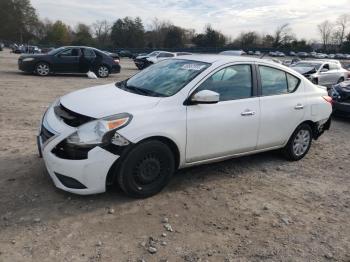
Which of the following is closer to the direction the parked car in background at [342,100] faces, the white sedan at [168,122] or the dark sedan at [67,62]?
the white sedan

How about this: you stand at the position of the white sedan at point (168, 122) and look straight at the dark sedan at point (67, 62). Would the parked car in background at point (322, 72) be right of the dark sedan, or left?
right

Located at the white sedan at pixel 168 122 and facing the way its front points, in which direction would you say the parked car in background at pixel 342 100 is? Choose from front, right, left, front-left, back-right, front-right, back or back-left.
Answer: back

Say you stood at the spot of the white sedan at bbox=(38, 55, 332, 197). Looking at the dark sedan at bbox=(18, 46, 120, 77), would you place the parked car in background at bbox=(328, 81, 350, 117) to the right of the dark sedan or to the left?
right

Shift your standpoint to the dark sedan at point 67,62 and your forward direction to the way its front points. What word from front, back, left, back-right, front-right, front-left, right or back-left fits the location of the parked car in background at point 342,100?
back-left

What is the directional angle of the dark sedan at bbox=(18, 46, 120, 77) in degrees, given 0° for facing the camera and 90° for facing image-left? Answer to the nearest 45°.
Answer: approximately 90°

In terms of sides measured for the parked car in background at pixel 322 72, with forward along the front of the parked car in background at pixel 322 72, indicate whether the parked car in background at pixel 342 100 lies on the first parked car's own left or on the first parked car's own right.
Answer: on the first parked car's own left

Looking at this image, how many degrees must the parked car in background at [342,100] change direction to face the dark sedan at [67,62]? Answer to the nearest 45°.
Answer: approximately 45° to its right
